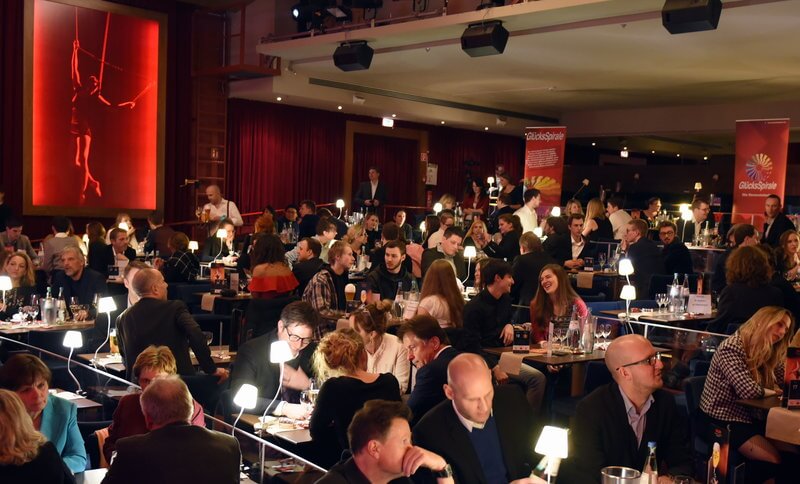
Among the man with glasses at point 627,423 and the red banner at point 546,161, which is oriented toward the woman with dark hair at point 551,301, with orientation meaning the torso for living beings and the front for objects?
the red banner

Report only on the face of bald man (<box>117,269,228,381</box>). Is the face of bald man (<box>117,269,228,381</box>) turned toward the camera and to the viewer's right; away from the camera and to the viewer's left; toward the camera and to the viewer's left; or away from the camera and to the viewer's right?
away from the camera and to the viewer's right

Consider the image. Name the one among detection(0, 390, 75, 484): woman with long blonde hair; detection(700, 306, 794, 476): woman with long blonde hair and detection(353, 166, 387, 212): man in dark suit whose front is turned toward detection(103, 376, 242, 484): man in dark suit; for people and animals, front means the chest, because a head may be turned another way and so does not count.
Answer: detection(353, 166, 387, 212): man in dark suit

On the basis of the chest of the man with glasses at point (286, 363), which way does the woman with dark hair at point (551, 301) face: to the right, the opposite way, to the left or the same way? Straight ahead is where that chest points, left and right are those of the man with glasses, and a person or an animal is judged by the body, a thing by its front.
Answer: to the right

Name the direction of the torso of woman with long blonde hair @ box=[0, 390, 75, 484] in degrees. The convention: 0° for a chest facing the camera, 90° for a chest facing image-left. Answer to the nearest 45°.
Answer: approximately 180°

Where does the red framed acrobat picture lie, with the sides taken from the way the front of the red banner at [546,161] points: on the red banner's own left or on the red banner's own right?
on the red banner's own right

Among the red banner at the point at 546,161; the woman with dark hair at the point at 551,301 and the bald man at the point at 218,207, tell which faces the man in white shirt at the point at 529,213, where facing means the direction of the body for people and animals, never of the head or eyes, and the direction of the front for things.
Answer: the red banner
